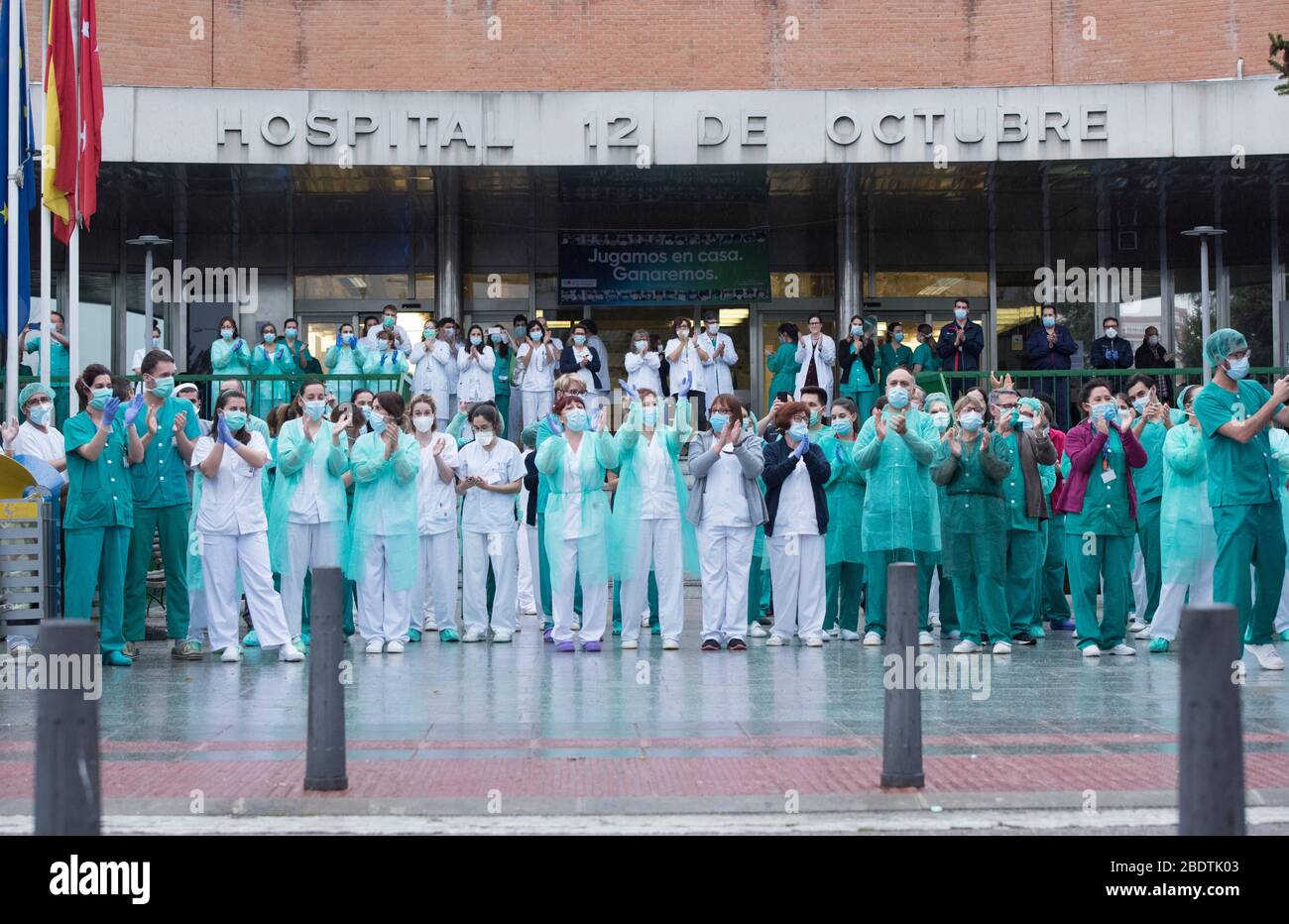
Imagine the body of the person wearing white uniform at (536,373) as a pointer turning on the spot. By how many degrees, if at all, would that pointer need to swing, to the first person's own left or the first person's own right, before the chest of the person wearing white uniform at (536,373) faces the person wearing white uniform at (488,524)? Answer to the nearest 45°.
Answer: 0° — they already face them

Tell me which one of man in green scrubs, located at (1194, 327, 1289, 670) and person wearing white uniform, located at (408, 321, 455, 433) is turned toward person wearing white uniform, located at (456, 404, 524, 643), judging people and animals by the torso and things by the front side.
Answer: person wearing white uniform, located at (408, 321, 455, 433)

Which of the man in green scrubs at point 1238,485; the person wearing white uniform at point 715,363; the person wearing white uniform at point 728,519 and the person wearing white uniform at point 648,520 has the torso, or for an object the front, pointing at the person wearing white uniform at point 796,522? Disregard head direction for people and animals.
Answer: the person wearing white uniform at point 715,363

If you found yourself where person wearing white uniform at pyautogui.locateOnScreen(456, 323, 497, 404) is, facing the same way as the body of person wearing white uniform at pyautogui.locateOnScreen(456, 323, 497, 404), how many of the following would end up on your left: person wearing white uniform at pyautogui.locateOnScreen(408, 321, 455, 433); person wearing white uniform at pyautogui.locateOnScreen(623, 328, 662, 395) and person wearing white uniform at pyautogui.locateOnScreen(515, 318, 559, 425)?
2

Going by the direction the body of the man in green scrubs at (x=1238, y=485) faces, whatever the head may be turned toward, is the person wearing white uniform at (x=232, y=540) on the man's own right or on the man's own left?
on the man's own right

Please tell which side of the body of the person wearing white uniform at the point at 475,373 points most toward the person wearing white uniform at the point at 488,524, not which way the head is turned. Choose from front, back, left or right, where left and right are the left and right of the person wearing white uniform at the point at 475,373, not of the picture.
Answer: front

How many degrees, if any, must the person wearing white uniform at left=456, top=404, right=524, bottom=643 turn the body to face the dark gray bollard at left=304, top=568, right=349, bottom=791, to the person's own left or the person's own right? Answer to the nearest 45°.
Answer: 0° — they already face it

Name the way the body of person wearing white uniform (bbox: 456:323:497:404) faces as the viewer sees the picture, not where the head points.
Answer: toward the camera

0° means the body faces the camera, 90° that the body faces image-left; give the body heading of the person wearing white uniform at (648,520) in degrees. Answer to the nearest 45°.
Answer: approximately 0°

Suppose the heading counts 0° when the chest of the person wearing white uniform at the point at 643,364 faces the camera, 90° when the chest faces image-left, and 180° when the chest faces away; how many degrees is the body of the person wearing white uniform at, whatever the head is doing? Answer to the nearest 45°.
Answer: approximately 0°

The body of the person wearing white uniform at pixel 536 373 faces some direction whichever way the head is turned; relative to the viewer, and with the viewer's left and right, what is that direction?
facing the viewer

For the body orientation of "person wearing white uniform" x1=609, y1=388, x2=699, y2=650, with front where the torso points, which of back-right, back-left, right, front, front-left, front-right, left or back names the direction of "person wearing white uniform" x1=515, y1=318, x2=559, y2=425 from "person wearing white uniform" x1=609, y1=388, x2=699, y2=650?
back
